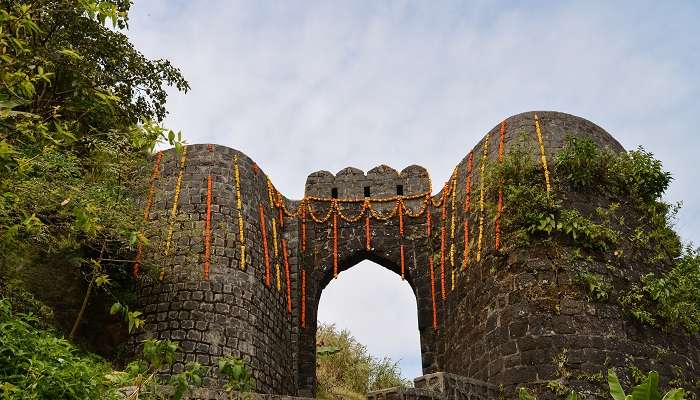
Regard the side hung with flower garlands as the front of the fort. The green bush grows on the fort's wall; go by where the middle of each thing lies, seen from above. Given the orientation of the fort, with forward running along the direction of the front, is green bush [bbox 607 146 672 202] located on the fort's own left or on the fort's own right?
on the fort's own left

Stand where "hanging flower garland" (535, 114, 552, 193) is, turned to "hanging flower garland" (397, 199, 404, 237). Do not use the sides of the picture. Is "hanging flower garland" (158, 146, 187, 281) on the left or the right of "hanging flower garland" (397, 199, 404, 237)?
left

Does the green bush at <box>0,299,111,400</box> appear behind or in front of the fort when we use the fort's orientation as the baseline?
in front

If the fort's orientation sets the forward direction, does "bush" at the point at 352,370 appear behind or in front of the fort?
behind

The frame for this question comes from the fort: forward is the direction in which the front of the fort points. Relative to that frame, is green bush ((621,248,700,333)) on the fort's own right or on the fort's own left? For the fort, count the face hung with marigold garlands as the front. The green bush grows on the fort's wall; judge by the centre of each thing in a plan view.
on the fort's own left

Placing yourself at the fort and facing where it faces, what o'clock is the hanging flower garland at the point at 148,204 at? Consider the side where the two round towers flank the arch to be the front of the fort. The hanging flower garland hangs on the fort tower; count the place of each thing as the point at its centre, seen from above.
The hanging flower garland is roughly at 3 o'clock from the fort.

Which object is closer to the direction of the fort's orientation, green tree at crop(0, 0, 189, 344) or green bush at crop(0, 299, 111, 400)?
the green bush

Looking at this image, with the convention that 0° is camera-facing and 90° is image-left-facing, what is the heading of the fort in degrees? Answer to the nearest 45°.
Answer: approximately 0°
